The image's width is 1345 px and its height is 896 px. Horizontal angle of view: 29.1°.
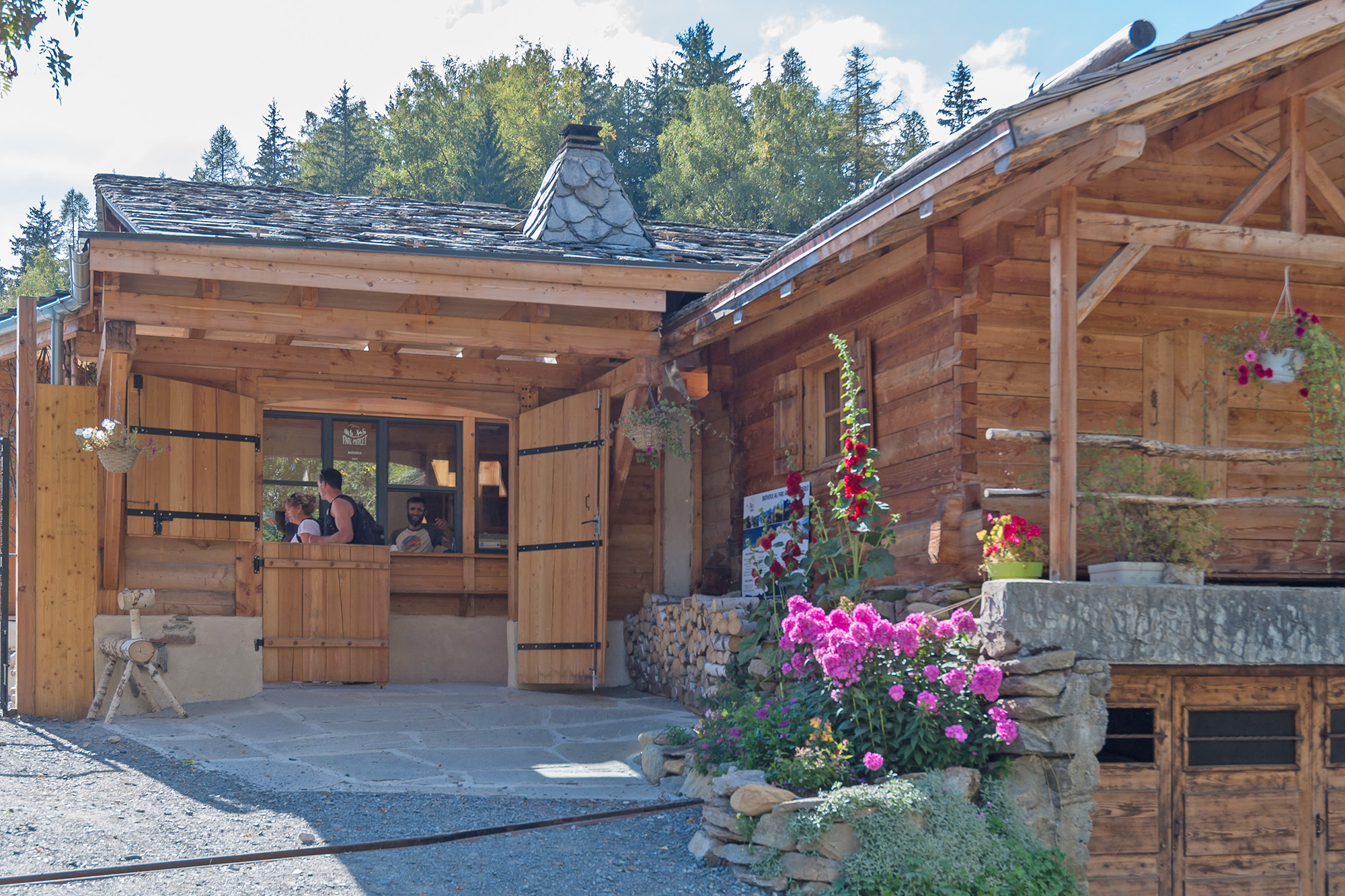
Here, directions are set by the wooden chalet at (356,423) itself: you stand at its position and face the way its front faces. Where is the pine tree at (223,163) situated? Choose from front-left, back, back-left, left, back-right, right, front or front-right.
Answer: back

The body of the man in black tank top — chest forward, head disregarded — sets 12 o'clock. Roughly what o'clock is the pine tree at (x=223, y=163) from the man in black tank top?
The pine tree is roughly at 3 o'clock from the man in black tank top.

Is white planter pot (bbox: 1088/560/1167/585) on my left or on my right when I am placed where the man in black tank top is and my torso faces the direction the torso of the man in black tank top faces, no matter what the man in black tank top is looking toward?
on my left

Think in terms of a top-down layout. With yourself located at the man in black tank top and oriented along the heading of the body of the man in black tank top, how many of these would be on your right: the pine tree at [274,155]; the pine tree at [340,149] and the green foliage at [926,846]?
2

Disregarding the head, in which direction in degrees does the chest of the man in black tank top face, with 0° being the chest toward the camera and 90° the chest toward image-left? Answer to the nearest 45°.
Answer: approximately 90°

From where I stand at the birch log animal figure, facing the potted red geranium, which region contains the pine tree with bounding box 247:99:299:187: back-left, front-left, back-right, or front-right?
back-left

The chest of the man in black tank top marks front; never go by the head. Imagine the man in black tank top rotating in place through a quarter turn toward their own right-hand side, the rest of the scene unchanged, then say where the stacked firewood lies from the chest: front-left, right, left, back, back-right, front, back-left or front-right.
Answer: back-right
